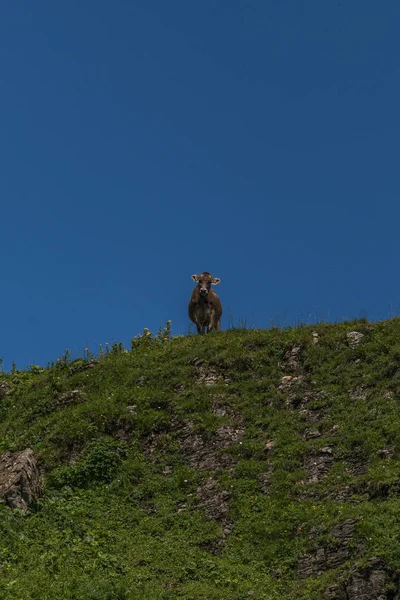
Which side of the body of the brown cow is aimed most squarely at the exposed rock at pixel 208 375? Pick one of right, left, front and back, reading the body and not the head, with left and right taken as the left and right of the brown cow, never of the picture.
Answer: front

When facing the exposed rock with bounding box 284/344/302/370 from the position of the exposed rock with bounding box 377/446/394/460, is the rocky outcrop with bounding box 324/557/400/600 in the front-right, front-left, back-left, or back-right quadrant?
back-left

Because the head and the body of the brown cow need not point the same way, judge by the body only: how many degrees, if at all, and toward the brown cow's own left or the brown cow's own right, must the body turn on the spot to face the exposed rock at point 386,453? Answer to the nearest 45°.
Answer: approximately 45° to the brown cow's own left

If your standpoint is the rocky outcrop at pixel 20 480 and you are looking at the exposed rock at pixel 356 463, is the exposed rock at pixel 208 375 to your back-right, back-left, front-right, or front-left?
front-left

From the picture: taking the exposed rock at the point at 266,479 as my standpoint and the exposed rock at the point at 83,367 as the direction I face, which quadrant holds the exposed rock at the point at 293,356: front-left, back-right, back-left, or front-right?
front-right

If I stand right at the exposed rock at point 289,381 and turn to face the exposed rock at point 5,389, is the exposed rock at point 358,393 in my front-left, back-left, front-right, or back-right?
back-left

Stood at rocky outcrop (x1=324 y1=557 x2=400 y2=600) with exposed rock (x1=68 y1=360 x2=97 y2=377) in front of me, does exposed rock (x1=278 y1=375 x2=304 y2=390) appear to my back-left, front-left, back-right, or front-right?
front-right

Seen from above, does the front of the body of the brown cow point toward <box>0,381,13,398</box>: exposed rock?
no

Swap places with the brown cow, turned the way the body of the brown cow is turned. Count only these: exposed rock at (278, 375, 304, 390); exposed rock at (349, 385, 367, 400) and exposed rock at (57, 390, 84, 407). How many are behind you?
0

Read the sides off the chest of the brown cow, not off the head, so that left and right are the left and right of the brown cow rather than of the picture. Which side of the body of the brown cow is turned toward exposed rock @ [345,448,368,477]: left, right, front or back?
front

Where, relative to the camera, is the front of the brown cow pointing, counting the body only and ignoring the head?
toward the camera
